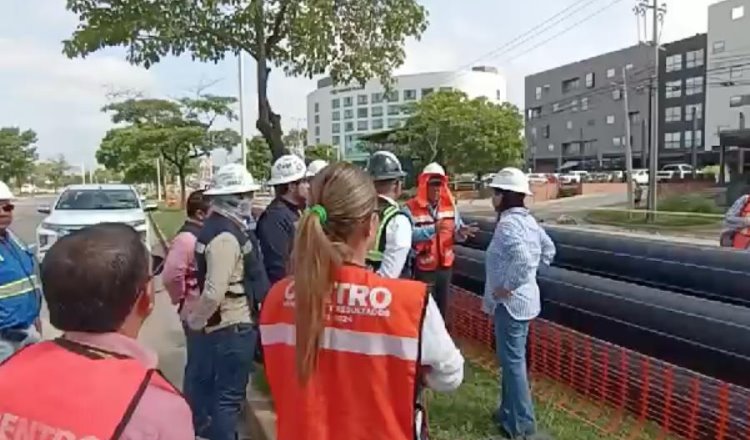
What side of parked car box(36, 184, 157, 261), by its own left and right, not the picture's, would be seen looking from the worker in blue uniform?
front

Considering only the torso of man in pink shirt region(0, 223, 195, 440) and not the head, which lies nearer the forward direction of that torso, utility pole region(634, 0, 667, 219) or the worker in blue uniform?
the utility pole

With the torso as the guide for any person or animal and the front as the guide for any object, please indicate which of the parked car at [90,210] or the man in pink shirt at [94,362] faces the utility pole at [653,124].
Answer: the man in pink shirt

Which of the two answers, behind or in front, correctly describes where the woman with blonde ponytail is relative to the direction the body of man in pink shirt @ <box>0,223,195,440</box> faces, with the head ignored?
in front

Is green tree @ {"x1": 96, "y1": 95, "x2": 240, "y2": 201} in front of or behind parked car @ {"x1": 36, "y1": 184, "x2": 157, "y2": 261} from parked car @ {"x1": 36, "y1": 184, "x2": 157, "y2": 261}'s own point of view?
behind

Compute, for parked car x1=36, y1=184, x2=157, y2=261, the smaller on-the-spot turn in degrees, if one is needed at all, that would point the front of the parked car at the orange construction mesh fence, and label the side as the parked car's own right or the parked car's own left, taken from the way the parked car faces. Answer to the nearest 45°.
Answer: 0° — it already faces it

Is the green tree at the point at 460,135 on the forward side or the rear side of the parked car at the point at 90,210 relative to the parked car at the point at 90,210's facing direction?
on the rear side

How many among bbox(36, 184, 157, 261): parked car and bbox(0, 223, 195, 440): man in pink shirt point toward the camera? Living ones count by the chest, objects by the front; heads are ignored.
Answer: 1

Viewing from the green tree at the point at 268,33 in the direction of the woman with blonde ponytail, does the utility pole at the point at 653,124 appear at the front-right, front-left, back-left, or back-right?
back-left

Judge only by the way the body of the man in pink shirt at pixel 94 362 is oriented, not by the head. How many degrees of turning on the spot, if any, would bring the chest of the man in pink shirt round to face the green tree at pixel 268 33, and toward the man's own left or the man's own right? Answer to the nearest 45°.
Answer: approximately 45° to the man's own left

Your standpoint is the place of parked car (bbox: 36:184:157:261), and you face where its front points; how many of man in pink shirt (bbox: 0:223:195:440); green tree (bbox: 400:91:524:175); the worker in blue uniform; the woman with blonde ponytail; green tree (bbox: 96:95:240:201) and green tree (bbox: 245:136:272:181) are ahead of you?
3

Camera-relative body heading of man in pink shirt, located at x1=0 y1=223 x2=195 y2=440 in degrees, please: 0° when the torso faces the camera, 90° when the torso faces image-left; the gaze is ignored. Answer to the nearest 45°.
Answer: approximately 225°

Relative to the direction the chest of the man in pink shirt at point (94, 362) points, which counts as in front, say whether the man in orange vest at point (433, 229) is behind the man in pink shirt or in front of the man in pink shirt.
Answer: in front

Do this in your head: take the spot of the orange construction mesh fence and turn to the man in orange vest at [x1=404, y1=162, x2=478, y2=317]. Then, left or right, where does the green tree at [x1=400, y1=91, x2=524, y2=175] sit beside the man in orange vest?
right
